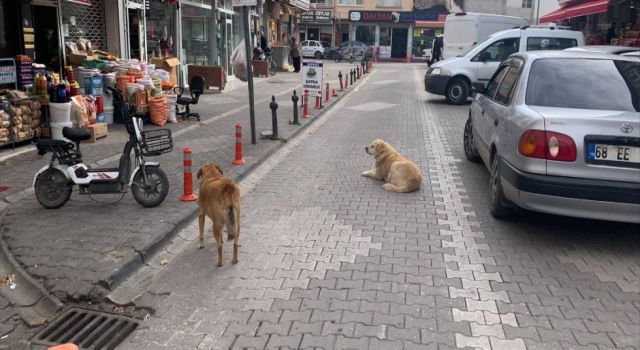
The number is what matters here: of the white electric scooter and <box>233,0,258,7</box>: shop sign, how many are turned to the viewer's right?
1

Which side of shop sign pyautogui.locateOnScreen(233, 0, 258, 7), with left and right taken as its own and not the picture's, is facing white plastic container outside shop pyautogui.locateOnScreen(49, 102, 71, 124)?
right

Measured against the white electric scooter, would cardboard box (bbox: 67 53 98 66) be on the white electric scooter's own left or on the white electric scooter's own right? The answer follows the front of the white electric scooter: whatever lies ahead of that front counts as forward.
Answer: on the white electric scooter's own left

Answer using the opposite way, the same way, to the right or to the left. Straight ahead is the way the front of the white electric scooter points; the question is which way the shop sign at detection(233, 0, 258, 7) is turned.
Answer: to the right

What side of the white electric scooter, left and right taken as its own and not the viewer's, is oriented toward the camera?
right

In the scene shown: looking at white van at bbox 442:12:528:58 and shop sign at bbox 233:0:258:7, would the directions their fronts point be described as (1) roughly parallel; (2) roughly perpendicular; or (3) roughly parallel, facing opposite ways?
roughly perpendicular

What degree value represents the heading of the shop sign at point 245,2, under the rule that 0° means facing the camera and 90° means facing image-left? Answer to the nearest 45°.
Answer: approximately 0°

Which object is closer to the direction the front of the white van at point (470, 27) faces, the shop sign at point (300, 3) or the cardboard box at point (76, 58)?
the shop sign

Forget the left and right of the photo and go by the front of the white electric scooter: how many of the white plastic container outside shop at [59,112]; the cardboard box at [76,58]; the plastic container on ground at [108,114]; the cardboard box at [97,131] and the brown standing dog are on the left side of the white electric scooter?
4
